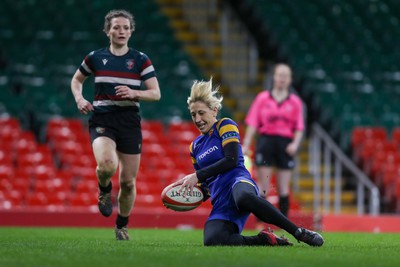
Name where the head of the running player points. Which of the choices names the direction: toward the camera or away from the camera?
toward the camera

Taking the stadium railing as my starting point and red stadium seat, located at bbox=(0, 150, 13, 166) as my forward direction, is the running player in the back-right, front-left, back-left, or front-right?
front-left

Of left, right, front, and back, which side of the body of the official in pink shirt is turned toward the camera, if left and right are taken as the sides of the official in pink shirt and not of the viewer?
front

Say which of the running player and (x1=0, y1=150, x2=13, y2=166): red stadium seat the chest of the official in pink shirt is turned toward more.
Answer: the running player

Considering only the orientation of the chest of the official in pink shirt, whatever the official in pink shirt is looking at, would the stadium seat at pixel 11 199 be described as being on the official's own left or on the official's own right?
on the official's own right

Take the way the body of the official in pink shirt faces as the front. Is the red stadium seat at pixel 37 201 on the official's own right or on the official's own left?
on the official's own right

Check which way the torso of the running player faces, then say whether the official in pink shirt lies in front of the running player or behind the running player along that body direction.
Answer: behind

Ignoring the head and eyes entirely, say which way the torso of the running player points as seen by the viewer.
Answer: toward the camera

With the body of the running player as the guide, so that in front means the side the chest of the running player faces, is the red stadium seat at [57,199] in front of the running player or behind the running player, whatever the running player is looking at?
behind

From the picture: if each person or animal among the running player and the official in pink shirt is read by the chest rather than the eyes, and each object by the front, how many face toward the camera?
2

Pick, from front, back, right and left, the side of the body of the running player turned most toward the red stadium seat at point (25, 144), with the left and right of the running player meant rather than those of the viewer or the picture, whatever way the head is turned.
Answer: back

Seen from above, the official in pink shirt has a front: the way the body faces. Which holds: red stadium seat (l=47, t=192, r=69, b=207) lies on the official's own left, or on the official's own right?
on the official's own right

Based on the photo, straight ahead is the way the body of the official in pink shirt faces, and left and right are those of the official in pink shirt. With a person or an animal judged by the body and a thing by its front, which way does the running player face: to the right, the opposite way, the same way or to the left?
the same way
